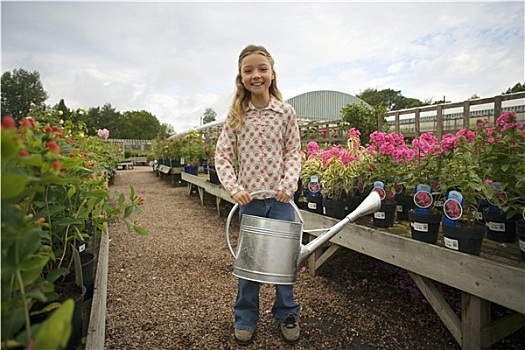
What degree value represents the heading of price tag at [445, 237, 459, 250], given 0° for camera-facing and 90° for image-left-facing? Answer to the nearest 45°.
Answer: approximately 45°

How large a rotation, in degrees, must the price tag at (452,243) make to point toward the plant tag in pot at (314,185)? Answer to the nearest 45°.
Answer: approximately 90° to its right

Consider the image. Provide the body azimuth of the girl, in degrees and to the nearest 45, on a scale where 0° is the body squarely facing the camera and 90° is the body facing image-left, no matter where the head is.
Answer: approximately 0°

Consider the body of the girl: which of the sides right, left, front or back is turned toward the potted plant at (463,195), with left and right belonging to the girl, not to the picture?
left

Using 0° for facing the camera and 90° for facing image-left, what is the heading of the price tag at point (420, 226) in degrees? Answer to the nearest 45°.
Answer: approximately 45°
